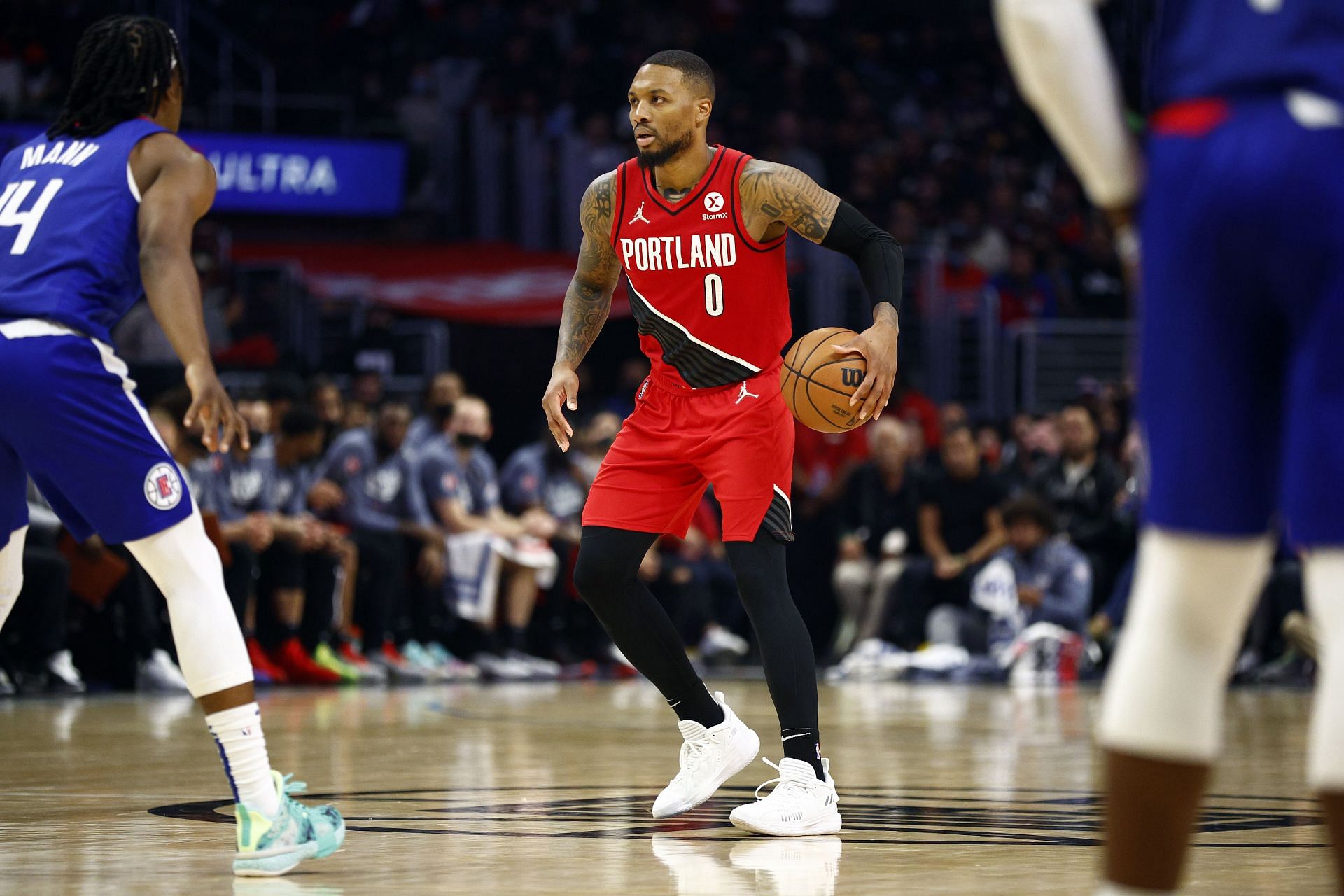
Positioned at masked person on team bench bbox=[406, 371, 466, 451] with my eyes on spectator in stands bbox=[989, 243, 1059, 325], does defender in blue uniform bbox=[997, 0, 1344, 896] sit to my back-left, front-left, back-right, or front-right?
back-right

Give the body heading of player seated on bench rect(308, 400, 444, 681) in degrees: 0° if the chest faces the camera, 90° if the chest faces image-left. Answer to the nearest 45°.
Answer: approximately 315°

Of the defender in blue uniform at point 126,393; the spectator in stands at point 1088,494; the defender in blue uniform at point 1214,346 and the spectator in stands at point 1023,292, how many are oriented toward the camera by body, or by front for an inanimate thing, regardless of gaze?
2

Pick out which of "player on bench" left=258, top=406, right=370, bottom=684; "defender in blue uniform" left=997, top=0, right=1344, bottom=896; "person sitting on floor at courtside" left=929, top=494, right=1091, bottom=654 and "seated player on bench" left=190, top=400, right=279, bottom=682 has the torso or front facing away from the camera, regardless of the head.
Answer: the defender in blue uniform

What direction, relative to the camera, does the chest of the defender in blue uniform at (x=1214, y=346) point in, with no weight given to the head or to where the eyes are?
away from the camera

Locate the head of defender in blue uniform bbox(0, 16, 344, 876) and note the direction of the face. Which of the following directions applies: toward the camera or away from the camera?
away from the camera

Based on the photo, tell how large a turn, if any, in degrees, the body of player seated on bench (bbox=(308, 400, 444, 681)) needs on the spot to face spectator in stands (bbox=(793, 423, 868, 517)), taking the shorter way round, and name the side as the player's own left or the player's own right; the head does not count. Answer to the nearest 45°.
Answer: approximately 90° to the player's own left

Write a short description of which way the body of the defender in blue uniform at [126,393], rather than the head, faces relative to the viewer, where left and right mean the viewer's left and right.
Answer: facing away from the viewer and to the right of the viewer

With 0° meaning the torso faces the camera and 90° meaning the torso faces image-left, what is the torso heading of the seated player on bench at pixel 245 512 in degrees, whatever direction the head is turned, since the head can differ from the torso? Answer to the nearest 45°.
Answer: approximately 315°

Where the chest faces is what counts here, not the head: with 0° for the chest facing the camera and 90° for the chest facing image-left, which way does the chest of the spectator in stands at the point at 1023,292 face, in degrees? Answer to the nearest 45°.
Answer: approximately 0°
